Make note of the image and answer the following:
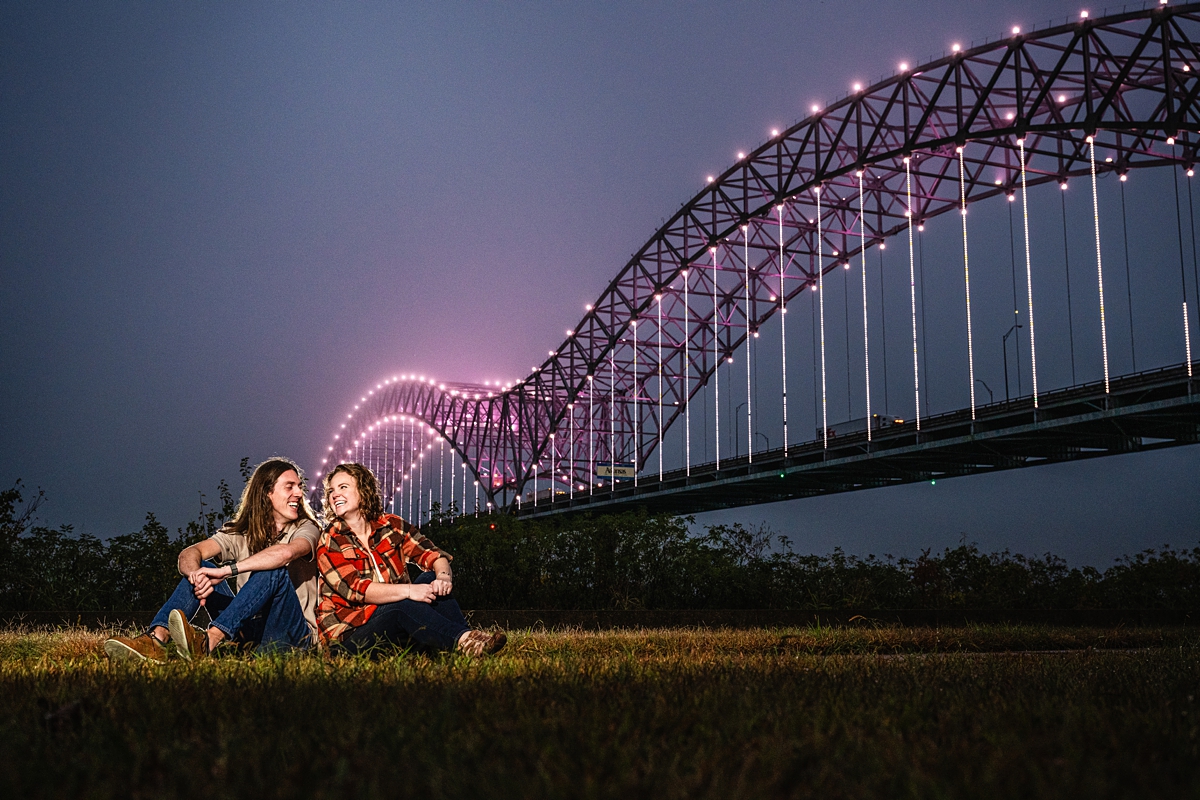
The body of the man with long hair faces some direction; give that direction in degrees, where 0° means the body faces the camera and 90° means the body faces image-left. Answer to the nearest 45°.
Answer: approximately 45°

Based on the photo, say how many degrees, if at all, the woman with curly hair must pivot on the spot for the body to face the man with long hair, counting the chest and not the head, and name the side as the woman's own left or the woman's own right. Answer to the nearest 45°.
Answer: approximately 135° to the woman's own right

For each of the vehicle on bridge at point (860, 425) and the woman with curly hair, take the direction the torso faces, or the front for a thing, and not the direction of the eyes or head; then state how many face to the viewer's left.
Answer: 0

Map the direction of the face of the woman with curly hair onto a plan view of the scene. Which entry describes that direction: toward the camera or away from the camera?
toward the camera

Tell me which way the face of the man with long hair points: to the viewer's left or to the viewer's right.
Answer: to the viewer's right

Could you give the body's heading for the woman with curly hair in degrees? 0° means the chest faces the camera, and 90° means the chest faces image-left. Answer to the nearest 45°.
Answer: approximately 315°

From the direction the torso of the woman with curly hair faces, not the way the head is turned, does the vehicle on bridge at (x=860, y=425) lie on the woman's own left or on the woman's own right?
on the woman's own left
